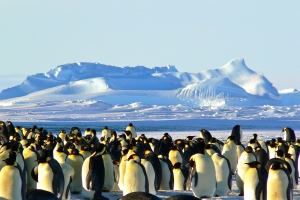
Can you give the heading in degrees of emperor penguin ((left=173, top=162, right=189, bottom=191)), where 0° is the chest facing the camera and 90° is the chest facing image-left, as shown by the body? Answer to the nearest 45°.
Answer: approximately 45°

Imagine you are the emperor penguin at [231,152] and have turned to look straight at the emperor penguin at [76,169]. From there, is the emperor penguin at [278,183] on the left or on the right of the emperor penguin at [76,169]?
left

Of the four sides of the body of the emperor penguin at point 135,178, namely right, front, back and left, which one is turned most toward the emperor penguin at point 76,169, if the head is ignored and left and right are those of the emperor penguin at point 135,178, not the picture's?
right

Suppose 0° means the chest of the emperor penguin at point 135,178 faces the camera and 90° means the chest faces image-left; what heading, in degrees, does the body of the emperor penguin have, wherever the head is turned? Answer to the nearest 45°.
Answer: approximately 45°
